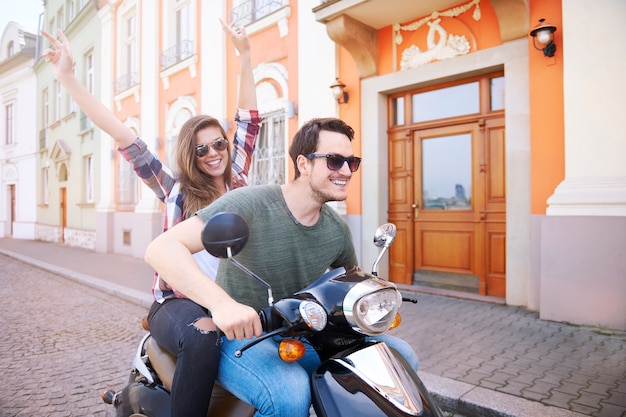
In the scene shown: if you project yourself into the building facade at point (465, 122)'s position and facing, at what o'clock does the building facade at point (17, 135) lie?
the building facade at point (17, 135) is roughly at 3 o'clock from the building facade at point (465, 122).

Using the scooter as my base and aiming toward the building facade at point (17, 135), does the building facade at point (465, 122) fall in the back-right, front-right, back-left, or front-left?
front-right

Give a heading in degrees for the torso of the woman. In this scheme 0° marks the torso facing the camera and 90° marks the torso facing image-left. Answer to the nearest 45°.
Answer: approximately 315°

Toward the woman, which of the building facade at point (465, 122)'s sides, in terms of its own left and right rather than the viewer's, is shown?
front

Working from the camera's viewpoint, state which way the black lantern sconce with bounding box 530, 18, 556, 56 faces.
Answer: facing the viewer and to the left of the viewer

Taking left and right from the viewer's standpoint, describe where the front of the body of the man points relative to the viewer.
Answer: facing the viewer and to the right of the viewer

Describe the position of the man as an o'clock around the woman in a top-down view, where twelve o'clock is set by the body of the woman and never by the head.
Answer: The man is roughly at 1 o'clock from the woman.

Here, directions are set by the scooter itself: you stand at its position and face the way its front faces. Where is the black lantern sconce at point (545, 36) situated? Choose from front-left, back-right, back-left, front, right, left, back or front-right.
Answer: left

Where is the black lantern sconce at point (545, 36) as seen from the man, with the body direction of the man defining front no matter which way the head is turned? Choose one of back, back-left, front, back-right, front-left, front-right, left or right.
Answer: left

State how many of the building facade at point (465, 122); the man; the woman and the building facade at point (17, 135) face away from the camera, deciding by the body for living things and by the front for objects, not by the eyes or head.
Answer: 0
